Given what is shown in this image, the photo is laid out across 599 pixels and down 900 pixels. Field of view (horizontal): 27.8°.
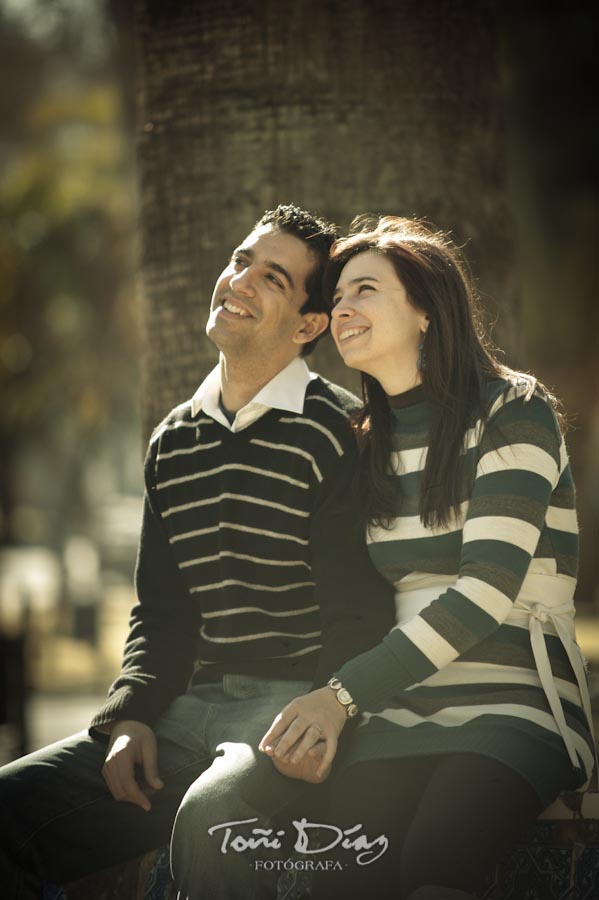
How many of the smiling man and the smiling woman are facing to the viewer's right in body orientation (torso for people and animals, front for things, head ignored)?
0

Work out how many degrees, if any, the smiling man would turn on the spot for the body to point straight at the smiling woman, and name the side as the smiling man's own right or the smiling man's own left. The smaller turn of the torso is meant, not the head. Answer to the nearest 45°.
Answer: approximately 90° to the smiling man's own left

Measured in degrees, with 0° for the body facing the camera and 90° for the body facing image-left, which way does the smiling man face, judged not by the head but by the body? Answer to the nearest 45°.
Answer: approximately 45°

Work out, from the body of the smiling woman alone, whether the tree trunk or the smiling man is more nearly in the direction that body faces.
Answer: the smiling man

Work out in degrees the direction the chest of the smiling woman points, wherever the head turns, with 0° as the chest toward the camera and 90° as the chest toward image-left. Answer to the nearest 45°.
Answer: approximately 45°

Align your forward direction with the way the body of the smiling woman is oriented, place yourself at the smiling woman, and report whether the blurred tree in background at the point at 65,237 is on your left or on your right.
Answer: on your right
